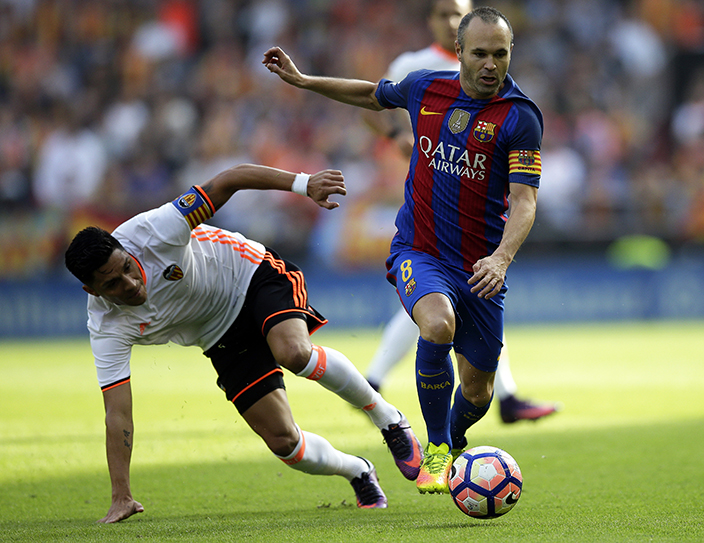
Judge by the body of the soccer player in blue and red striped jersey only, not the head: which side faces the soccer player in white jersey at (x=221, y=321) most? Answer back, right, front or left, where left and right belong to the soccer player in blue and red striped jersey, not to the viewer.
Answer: right

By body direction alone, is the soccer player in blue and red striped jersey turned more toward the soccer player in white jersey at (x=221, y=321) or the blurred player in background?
the soccer player in white jersey

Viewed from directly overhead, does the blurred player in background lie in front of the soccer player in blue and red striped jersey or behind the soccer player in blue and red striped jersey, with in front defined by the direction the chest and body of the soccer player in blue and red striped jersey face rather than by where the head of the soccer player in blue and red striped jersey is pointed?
behind

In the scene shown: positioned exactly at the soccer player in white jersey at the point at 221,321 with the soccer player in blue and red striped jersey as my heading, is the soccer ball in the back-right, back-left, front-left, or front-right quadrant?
front-right

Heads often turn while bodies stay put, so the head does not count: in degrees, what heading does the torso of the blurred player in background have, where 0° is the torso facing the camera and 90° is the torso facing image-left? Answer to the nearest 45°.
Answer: approximately 315°

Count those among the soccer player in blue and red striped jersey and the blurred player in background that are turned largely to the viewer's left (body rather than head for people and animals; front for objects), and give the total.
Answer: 0

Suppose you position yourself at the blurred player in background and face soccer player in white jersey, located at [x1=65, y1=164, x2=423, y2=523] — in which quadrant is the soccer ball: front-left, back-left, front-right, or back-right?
front-left

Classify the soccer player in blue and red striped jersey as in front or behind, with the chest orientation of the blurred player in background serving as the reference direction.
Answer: in front

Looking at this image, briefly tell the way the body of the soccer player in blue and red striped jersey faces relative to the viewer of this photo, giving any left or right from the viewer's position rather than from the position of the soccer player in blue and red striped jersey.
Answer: facing the viewer
